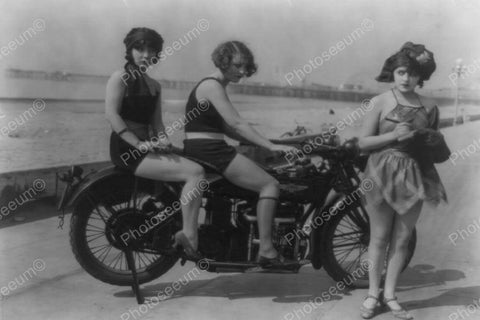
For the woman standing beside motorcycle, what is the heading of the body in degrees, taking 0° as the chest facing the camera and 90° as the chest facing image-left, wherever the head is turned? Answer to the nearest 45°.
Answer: approximately 0°

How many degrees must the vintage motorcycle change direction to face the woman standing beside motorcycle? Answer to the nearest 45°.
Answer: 0° — it already faces them

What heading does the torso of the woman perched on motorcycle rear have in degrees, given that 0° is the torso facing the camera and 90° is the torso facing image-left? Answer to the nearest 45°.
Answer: approximately 315°

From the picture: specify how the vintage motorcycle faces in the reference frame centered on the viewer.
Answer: facing to the right of the viewer

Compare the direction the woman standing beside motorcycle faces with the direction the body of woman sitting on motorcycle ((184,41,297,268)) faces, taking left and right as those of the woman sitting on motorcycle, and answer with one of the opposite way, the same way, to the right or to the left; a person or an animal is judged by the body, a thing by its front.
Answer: to the right

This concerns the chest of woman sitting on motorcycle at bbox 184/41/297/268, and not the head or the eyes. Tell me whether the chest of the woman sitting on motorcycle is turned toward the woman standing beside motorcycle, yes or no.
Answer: yes

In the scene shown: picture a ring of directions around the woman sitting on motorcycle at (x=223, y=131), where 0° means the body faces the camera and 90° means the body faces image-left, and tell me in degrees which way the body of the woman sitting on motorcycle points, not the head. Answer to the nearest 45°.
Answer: approximately 270°

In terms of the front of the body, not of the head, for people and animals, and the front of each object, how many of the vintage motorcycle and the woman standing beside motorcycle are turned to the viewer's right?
1

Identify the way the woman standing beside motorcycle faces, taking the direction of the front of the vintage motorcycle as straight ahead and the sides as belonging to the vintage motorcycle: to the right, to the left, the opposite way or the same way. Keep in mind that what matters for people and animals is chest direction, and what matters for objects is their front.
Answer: to the right
